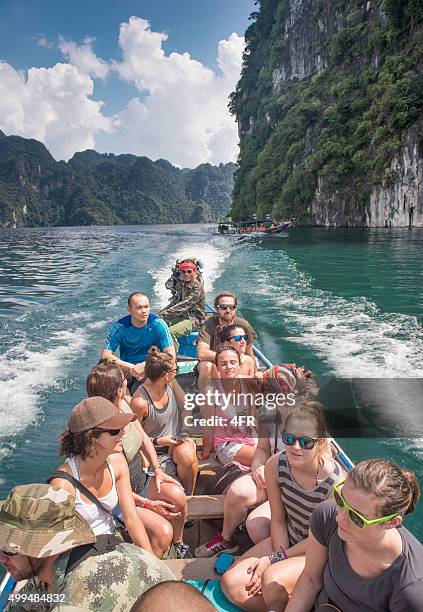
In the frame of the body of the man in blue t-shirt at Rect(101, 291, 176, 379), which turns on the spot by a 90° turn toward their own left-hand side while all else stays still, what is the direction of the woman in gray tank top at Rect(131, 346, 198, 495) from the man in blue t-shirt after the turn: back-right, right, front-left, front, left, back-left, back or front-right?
right

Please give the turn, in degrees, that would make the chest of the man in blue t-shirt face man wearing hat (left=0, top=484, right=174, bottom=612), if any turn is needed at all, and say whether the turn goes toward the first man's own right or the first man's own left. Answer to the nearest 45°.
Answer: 0° — they already face them

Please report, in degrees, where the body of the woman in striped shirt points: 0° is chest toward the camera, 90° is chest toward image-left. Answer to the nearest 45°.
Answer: approximately 45°

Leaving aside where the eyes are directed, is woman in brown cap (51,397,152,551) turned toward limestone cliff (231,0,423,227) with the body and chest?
no

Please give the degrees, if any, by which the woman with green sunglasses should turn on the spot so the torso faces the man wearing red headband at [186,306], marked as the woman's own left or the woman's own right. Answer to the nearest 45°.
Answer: approximately 90° to the woman's own right

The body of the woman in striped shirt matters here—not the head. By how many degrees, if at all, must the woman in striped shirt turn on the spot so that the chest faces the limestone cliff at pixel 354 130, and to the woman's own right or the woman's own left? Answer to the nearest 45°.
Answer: approximately 135° to the woman's own right

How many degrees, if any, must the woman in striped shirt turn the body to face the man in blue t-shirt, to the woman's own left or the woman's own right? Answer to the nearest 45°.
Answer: approximately 90° to the woman's own right

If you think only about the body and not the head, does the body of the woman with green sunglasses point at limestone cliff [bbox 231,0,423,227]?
no

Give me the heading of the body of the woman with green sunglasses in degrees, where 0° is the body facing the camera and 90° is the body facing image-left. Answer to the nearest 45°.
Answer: approximately 45°

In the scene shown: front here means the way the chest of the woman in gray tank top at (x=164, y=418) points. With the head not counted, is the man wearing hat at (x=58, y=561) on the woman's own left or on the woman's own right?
on the woman's own right

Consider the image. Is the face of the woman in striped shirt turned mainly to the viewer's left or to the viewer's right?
to the viewer's left

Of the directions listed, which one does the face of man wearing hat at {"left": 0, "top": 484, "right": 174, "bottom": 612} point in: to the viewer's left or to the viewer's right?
to the viewer's left

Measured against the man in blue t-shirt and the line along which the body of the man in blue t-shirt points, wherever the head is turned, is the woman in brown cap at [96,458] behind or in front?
in front

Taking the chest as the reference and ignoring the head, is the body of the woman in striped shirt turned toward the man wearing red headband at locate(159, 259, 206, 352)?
no

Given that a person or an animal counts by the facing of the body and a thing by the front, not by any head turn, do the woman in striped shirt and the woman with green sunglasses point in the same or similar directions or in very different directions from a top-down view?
same or similar directions

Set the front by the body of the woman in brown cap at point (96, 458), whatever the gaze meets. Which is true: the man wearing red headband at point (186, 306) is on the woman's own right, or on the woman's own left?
on the woman's own left

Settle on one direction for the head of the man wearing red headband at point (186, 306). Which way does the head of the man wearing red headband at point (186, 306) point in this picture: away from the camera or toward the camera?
toward the camera

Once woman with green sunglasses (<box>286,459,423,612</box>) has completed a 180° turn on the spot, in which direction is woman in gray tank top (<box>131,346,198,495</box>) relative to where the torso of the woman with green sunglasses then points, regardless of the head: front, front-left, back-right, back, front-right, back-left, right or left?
left

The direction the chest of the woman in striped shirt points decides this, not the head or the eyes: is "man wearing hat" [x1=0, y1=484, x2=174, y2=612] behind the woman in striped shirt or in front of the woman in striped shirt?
in front

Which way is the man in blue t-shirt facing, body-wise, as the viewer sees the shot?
toward the camera
